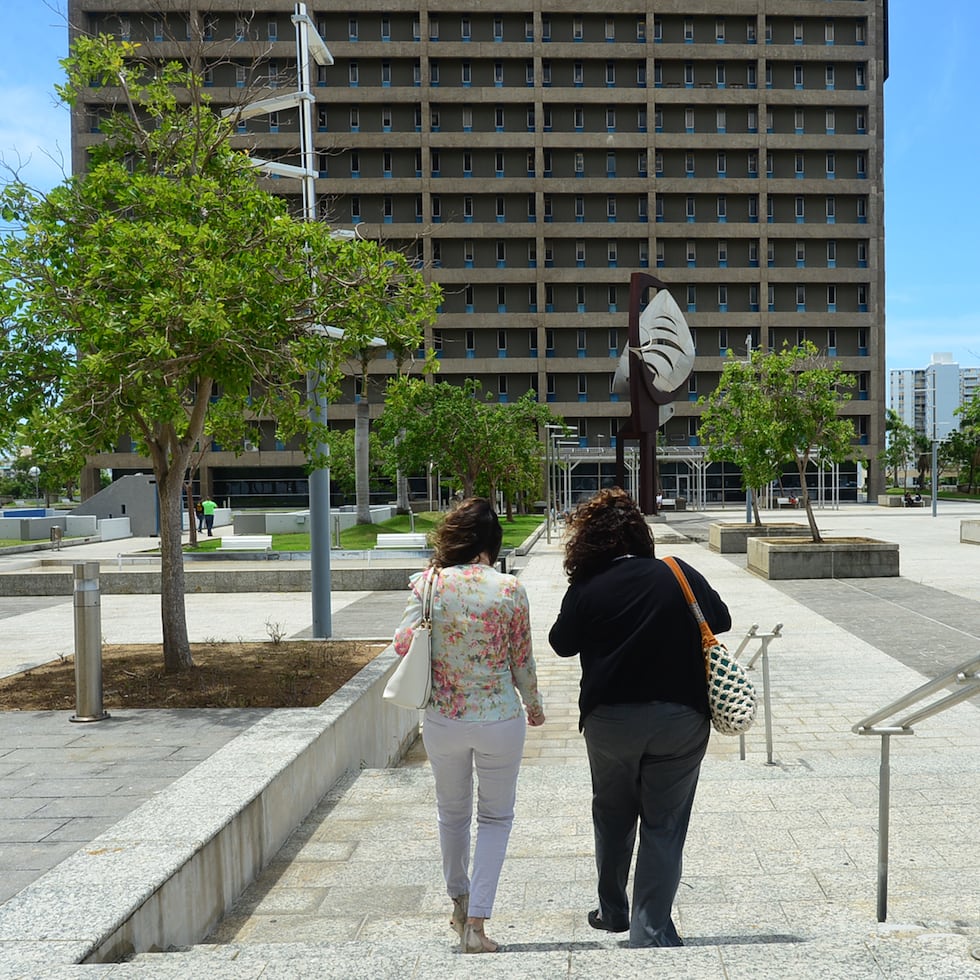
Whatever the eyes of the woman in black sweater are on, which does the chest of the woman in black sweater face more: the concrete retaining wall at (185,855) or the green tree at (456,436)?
the green tree

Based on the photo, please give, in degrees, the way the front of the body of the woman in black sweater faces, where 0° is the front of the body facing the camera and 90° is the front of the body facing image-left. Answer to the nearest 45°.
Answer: approximately 180°

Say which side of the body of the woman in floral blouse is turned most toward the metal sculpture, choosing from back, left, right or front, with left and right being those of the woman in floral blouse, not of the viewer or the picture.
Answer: front

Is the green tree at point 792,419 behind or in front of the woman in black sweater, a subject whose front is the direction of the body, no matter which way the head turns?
in front

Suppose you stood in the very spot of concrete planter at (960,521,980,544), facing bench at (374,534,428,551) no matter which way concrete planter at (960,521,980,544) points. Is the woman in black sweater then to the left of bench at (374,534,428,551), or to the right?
left

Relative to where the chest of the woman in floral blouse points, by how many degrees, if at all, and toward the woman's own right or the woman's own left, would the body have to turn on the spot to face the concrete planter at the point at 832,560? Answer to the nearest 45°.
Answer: approximately 45° to the woman's own right

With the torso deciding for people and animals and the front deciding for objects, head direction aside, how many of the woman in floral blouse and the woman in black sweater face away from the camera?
2

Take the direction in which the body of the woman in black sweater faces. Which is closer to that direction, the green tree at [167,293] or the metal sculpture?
the metal sculpture

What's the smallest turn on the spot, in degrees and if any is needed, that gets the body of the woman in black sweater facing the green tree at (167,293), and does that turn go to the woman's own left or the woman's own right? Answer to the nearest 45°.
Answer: approximately 45° to the woman's own left

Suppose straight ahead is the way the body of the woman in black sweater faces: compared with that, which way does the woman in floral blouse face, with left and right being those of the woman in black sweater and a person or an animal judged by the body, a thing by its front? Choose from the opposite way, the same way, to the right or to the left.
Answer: the same way

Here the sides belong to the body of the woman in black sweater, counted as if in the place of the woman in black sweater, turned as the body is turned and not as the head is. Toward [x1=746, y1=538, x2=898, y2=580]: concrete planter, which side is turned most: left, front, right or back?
front

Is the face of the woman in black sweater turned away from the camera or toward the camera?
away from the camera

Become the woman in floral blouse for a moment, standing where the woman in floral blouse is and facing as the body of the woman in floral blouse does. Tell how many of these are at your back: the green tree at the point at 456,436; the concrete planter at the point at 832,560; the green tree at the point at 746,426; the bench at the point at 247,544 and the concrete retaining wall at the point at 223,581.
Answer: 0

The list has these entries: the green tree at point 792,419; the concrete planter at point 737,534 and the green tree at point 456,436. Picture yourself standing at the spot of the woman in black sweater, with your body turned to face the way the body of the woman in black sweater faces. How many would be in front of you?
3

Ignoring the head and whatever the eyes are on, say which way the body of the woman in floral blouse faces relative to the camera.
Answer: away from the camera

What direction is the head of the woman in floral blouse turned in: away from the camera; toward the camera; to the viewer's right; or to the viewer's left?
away from the camera

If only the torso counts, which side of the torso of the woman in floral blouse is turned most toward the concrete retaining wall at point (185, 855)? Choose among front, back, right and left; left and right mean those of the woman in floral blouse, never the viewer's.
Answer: left

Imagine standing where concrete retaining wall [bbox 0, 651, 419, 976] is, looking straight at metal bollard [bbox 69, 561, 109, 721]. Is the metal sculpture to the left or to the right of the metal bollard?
right

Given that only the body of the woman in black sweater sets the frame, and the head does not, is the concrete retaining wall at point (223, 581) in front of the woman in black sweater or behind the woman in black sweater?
in front
